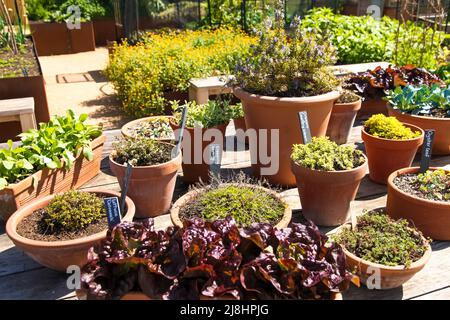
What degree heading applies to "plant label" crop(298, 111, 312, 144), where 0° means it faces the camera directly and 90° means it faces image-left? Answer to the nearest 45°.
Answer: approximately 0°

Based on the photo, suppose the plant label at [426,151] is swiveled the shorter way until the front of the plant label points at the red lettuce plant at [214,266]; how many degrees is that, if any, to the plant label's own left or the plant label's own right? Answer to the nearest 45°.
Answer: approximately 45° to the plant label's own right

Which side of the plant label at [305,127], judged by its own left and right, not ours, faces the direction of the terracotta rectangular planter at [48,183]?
right

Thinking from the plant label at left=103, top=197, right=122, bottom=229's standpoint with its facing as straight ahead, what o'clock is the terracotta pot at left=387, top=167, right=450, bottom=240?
The terracotta pot is roughly at 9 o'clock from the plant label.

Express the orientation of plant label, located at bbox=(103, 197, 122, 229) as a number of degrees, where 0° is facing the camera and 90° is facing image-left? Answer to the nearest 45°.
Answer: approximately 0°

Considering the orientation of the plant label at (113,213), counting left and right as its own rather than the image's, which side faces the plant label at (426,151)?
left

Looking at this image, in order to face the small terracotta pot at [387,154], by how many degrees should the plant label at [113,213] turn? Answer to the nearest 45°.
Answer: approximately 90° to its left

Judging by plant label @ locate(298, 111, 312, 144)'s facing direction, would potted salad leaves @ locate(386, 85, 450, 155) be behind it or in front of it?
behind

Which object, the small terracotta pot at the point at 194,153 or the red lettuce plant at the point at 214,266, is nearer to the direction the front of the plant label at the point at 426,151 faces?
the red lettuce plant
